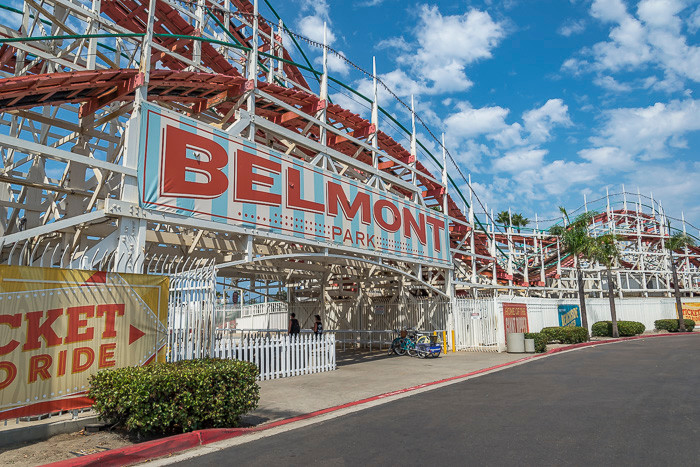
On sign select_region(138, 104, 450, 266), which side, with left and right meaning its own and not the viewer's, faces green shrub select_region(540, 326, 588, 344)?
left

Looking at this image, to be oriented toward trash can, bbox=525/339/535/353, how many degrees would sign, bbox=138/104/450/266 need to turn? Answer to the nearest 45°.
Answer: approximately 90° to its left

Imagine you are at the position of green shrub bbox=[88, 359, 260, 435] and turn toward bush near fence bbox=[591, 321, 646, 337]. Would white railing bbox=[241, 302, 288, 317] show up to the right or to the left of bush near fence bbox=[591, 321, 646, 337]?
left

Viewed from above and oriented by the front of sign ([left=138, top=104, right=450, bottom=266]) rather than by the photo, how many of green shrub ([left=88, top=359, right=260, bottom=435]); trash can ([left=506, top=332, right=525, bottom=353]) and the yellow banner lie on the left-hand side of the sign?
1

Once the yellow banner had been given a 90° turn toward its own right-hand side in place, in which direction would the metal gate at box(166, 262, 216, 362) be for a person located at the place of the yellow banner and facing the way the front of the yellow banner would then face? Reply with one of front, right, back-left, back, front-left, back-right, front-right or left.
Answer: back

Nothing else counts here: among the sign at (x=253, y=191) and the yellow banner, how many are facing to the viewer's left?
0

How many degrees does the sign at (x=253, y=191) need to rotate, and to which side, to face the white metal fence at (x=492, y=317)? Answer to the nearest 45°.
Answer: approximately 90° to its left

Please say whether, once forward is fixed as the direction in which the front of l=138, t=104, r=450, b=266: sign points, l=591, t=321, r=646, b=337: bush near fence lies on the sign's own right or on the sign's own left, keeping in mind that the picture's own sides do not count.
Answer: on the sign's own left

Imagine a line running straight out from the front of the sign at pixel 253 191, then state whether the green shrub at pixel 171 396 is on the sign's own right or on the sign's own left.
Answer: on the sign's own right

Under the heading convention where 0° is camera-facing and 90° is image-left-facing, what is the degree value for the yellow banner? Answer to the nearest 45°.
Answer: approximately 315°

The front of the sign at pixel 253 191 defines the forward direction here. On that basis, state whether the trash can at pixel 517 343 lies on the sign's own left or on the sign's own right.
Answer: on the sign's own left

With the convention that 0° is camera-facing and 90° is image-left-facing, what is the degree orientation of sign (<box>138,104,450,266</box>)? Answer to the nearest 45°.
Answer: approximately 315°
